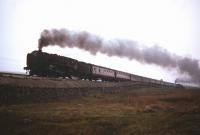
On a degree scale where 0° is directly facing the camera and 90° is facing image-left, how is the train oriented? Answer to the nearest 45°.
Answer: approximately 45°
